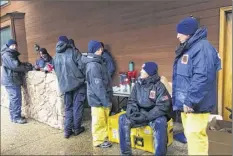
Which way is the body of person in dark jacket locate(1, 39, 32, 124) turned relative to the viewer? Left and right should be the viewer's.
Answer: facing to the right of the viewer

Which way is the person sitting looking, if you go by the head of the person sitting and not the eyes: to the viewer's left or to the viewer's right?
to the viewer's left

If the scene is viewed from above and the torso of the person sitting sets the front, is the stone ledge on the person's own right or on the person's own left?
on the person's own right

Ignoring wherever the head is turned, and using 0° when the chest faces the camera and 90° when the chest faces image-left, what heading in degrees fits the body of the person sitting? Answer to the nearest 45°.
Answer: approximately 45°

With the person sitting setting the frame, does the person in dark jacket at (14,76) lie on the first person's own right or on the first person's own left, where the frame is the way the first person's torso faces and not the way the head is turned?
on the first person's own right

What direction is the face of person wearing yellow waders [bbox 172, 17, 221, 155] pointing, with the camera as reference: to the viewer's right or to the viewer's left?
to the viewer's left
